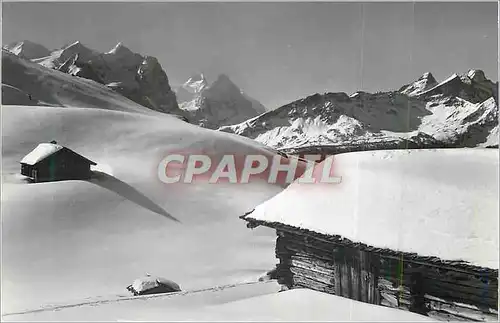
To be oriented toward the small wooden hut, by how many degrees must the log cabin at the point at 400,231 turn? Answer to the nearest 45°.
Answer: approximately 45° to its right

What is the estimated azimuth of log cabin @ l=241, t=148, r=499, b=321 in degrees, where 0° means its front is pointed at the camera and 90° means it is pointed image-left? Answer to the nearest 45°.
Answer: approximately 45°
